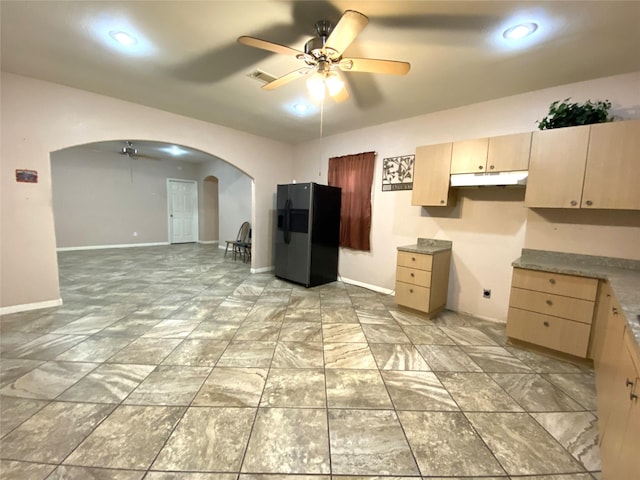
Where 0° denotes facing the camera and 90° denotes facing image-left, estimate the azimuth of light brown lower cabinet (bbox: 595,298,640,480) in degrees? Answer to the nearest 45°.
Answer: approximately 90°

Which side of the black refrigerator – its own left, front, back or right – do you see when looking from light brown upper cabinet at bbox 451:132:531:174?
left

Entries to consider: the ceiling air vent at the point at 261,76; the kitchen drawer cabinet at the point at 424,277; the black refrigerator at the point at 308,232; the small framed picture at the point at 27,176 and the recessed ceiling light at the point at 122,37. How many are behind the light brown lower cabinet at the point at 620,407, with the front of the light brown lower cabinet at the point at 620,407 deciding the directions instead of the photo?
0

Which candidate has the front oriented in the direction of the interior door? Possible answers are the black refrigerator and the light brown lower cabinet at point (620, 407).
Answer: the light brown lower cabinet

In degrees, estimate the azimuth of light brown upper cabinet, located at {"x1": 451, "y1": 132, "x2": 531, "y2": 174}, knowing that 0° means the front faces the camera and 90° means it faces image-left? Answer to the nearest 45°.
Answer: approximately 45°

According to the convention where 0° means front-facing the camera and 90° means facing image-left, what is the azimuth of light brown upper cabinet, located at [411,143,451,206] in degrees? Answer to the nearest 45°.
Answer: approximately 45°

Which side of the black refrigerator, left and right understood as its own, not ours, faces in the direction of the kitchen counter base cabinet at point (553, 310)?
left

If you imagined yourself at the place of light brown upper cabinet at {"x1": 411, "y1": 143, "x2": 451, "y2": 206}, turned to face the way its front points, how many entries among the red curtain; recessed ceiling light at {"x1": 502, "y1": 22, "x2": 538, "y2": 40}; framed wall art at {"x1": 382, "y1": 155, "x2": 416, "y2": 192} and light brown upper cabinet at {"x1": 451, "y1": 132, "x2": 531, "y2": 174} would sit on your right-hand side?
2

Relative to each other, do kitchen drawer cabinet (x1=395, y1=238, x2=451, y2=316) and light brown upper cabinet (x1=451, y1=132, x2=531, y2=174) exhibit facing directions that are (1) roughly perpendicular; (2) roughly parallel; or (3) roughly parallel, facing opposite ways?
roughly parallel

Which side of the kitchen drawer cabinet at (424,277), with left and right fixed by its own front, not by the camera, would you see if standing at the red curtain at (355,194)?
right

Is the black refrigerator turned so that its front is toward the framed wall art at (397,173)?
no

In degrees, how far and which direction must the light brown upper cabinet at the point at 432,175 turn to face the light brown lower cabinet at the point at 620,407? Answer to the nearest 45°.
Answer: approximately 45° to its left

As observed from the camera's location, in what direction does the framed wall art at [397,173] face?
facing the viewer and to the left of the viewer

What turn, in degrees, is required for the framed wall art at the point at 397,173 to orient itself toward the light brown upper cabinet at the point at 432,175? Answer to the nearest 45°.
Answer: approximately 90° to its left

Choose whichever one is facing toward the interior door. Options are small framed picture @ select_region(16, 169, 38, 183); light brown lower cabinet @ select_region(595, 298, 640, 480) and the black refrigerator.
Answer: the light brown lower cabinet

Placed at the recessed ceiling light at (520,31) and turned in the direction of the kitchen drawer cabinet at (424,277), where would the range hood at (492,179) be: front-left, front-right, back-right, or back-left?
front-right

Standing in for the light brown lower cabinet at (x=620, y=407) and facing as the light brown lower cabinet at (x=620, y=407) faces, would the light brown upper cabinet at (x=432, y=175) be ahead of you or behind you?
ahead

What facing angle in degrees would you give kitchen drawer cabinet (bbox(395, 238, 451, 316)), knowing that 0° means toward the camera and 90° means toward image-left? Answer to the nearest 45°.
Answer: approximately 45°

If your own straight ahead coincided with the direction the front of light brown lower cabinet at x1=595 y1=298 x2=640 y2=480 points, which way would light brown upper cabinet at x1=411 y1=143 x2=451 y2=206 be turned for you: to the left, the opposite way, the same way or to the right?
to the left

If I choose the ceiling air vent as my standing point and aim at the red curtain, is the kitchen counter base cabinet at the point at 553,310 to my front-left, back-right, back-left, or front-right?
front-right

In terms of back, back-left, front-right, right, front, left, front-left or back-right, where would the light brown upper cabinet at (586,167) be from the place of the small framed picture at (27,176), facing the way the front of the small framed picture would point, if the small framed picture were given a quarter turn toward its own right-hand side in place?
back-left
